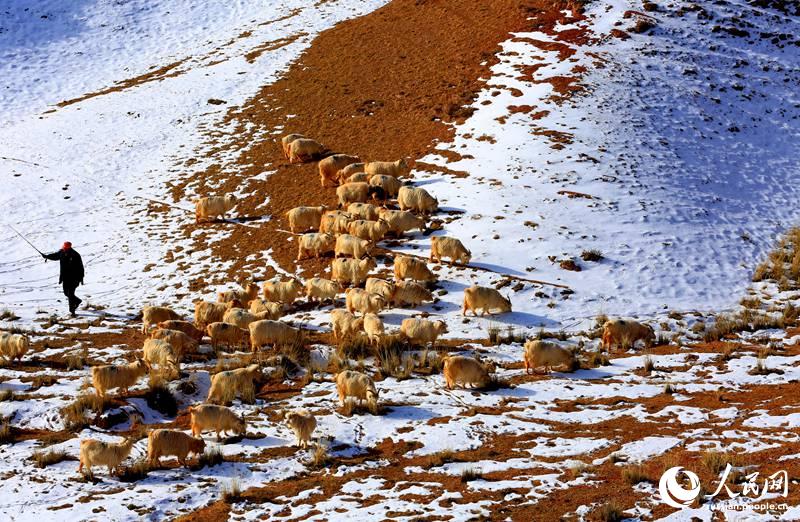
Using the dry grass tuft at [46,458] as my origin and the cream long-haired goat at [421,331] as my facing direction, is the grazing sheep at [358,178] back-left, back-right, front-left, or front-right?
front-left

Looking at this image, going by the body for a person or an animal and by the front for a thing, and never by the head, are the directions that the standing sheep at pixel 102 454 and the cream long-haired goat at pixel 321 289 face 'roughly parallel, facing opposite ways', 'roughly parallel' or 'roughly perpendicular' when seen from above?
roughly parallel

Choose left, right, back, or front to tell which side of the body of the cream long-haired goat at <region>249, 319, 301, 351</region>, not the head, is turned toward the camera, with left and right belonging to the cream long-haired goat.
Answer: right

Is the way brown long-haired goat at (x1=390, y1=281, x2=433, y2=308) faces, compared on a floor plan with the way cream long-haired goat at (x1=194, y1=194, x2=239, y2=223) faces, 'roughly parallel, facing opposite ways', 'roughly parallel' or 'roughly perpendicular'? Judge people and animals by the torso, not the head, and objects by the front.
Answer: roughly parallel

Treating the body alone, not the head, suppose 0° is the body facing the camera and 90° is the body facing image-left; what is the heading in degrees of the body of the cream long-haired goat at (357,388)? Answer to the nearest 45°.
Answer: approximately 315°

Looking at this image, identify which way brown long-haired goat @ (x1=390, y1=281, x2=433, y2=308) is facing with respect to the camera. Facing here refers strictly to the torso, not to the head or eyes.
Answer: to the viewer's right
